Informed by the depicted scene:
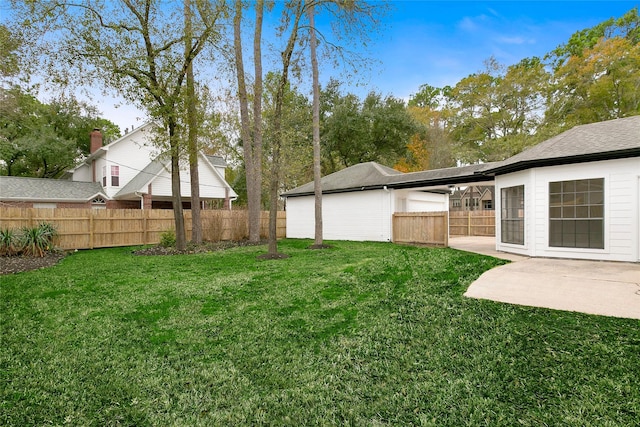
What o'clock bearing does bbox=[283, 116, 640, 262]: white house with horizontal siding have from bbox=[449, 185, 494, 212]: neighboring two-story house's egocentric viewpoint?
The white house with horizontal siding is roughly at 12 o'clock from the neighboring two-story house.

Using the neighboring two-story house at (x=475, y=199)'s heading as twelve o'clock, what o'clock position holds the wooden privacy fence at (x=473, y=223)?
The wooden privacy fence is roughly at 12 o'clock from the neighboring two-story house.

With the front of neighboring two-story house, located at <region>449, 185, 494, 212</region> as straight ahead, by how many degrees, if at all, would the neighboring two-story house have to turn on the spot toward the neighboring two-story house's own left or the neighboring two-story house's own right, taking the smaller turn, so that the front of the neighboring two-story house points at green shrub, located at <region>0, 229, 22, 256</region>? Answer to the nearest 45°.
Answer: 0° — it already faces it

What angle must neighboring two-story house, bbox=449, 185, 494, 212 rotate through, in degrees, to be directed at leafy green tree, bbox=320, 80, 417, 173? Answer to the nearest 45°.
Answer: approximately 45° to its right

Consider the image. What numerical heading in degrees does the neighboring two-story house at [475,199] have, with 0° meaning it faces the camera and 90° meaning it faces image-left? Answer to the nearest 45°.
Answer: approximately 0°
